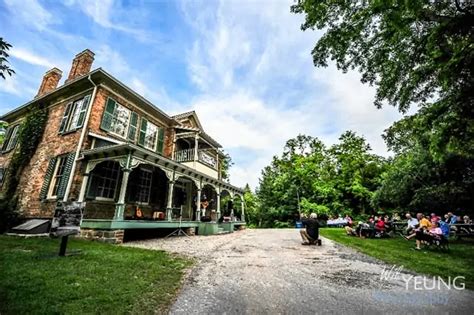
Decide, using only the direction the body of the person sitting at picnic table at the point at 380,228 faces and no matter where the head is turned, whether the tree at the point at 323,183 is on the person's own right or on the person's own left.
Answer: on the person's own right

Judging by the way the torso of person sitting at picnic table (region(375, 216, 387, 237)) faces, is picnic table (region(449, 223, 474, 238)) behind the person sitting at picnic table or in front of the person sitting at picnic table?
behind

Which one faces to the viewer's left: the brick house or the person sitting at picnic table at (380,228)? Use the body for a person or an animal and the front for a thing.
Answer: the person sitting at picnic table

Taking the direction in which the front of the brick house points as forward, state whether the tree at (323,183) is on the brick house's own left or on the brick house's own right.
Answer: on the brick house's own left

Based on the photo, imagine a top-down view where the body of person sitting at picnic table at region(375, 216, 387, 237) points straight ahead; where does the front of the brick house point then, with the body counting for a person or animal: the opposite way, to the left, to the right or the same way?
the opposite way

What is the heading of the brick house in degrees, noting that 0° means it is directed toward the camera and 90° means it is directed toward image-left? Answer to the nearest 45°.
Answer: approximately 315°

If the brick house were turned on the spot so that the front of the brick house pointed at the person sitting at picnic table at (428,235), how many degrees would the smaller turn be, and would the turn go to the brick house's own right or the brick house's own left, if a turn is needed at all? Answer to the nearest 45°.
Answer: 0° — it already faces them

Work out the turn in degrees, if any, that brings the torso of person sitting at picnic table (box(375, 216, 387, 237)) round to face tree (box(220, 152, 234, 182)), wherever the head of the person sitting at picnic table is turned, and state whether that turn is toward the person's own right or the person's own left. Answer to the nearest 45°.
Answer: approximately 45° to the person's own right

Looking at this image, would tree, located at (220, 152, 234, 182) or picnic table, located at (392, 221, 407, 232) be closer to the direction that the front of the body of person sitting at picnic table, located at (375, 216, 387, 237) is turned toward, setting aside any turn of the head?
the tree

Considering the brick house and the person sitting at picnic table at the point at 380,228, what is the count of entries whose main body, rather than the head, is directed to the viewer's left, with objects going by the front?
1

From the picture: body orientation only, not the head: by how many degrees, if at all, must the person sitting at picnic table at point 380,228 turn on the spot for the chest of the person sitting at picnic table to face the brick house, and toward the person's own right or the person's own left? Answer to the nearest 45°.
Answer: approximately 45° to the person's own left

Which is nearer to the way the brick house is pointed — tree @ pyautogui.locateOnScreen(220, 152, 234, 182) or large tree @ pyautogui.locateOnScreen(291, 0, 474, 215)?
the large tree

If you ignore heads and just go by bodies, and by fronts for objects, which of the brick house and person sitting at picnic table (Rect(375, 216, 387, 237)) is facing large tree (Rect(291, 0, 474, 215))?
the brick house

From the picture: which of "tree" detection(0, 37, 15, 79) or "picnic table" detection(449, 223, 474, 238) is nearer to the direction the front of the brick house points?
the picnic table
